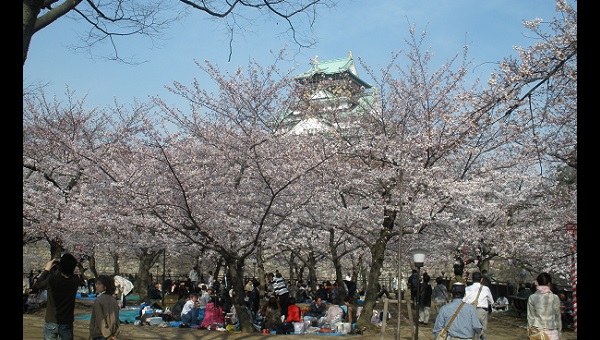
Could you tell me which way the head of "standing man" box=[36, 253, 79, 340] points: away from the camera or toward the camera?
away from the camera

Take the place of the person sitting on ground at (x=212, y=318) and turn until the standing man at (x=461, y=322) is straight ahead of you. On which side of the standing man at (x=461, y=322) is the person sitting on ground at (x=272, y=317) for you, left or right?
left

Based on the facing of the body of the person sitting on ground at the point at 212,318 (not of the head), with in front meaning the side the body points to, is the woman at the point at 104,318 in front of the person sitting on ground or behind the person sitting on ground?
behind

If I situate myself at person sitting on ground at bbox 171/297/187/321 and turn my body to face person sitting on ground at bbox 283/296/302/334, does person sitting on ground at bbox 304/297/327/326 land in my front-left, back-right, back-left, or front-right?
front-left

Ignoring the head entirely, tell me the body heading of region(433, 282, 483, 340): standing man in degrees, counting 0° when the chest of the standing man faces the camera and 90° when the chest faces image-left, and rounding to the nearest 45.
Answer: approximately 180°

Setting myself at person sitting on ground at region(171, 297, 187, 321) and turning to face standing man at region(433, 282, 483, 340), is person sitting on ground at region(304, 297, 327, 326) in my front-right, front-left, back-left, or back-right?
front-left

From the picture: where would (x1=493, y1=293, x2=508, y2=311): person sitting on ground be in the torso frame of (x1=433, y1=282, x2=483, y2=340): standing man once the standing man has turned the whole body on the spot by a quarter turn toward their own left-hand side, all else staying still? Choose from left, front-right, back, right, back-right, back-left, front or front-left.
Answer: right

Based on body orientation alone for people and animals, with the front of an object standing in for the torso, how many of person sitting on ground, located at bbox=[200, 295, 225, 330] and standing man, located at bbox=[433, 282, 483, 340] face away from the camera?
2
